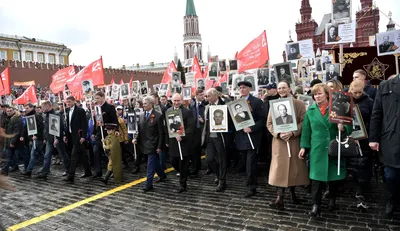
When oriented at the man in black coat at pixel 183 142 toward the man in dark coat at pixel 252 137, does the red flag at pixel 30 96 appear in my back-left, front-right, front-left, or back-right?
back-left

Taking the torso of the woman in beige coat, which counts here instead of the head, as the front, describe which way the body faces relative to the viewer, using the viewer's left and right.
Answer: facing the viewer

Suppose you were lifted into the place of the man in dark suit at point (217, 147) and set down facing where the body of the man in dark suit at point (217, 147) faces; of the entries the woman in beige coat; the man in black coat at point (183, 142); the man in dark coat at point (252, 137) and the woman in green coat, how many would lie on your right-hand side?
1

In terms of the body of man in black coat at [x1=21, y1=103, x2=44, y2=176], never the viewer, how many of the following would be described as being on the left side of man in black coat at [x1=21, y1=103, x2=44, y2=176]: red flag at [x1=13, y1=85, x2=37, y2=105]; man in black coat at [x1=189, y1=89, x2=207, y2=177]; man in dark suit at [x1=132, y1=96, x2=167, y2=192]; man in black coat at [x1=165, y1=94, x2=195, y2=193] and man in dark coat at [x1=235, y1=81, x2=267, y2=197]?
4

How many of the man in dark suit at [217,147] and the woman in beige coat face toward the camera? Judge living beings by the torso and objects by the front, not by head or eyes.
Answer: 2

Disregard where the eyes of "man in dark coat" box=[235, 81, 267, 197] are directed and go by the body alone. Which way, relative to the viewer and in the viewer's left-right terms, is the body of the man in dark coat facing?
facing the viewer and to the left of the viewer

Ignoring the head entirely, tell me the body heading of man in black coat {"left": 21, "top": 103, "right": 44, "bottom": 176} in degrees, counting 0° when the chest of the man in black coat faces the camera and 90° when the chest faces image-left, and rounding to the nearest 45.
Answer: approximately 45°

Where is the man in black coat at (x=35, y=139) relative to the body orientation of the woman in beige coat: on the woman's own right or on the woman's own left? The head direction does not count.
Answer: on the woman's own right

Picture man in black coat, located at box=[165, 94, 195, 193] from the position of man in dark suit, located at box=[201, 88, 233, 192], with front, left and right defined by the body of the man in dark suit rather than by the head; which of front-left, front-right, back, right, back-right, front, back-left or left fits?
right

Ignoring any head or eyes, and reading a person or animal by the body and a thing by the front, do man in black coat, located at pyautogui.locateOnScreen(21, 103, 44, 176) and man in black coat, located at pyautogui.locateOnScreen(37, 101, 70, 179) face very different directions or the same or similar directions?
same or similar directions

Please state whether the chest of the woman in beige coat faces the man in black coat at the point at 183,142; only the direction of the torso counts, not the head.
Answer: no

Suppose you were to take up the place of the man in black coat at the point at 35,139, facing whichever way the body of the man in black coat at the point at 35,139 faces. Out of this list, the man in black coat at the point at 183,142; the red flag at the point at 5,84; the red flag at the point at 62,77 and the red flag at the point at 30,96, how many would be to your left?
1

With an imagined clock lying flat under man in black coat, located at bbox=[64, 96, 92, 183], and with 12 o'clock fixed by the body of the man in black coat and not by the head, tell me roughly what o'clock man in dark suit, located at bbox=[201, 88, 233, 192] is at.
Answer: The man in dark suit is roughly at 9 o'clock from the man in black coat.

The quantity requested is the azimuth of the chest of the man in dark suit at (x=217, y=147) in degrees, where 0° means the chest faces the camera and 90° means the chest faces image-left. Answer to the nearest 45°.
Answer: approximately 0°

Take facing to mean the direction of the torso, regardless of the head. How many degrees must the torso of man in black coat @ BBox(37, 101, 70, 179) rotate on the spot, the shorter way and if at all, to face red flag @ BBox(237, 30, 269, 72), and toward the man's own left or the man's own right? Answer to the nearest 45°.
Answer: approximately 135° to the man's own left

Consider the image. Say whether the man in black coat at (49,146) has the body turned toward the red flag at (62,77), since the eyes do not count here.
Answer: no
